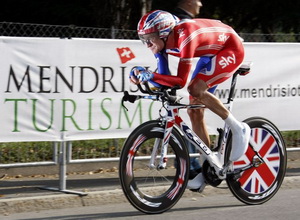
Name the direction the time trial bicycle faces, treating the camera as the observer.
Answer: facing the viewer and to the left of the viewer

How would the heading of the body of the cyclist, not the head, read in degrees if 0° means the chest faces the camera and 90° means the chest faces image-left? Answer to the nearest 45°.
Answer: approximately 45°
